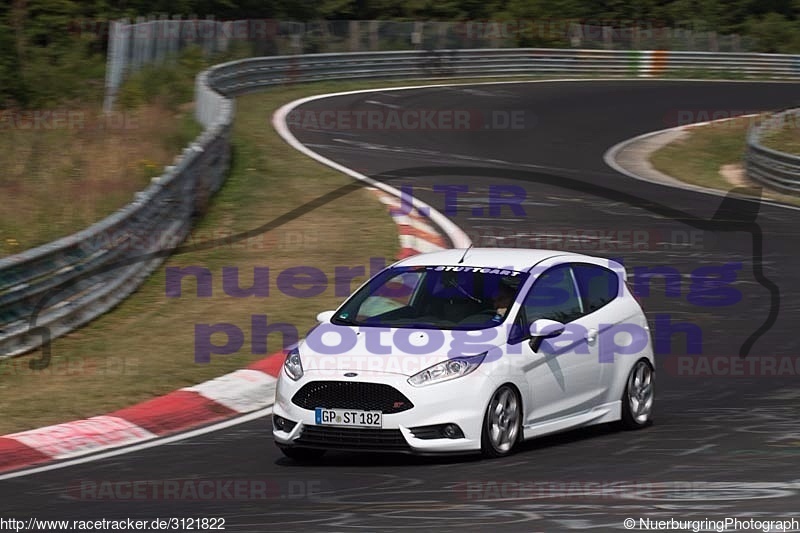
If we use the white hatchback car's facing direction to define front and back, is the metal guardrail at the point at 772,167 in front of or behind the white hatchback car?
behind

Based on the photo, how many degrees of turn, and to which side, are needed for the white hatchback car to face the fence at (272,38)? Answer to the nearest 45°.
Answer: approximately 135° to its right

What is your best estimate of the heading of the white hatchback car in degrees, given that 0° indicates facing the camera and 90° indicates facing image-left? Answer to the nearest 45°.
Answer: approximately 45°
